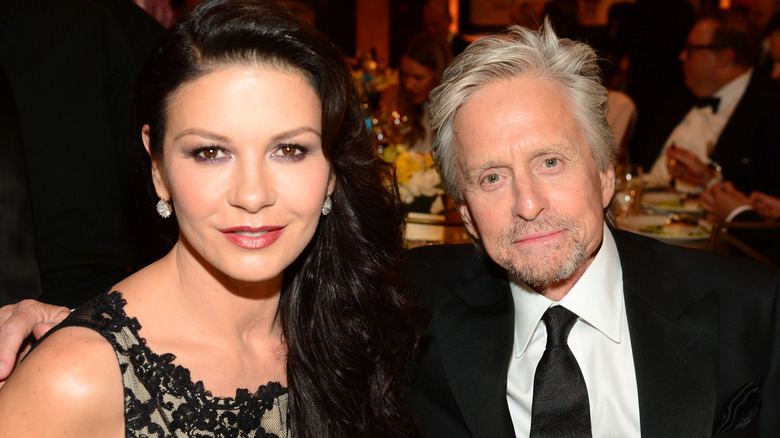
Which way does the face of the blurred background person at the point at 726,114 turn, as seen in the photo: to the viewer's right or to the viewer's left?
to the viewer's left

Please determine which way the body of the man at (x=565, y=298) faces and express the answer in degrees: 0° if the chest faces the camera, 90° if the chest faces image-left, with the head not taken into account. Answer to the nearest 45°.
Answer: approximately 0°

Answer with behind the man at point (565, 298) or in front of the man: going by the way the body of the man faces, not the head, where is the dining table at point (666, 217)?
behind

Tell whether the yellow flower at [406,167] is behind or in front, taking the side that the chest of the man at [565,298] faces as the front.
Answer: behind
